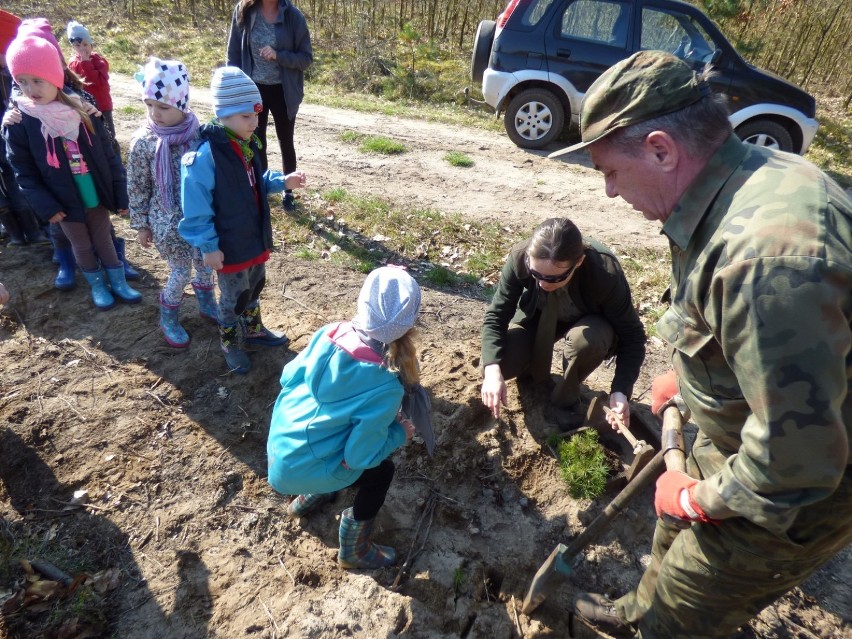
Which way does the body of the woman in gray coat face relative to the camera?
toward the camera

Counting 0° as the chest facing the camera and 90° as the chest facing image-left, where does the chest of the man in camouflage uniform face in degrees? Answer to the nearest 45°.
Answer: approximately 90°

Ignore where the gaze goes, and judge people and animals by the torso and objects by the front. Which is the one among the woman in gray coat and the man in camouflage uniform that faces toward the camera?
the woman in gray coat

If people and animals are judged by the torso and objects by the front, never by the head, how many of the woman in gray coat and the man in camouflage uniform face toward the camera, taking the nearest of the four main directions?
1

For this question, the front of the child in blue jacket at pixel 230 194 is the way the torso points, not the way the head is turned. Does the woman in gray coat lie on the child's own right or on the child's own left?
on the child's own left

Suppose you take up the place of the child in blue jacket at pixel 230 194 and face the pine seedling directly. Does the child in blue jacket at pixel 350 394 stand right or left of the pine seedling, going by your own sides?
right

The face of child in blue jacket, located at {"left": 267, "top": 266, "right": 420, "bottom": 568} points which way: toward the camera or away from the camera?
away from the camera

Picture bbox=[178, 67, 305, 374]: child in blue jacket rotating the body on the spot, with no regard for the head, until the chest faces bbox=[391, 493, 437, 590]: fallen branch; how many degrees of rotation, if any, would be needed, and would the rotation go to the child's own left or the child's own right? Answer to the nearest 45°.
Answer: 0° — they already face it

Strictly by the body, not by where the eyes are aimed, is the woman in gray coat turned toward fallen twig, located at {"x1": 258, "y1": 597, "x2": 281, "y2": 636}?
yes

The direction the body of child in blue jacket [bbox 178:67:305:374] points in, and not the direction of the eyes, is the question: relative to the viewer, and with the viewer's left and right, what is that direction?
facing the viewer and to the right of the viewer

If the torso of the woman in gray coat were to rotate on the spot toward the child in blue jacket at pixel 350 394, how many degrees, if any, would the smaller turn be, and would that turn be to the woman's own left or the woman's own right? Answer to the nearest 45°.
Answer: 0° — they already face them

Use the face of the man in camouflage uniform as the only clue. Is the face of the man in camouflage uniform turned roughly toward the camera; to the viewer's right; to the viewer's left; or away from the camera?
to the viewer's left

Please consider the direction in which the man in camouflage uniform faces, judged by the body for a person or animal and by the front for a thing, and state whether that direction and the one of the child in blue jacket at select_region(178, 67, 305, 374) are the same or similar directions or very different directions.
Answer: very different directions

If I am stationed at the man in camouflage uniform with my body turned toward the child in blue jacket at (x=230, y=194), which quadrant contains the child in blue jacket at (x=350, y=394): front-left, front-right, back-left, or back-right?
front-left

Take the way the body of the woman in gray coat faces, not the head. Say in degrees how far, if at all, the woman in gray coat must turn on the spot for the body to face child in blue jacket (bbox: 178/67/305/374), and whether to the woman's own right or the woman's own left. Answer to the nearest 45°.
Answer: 0° — they already face them

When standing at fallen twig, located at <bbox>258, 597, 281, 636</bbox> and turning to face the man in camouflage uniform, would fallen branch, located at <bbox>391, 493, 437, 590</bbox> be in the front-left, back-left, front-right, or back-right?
front-left
